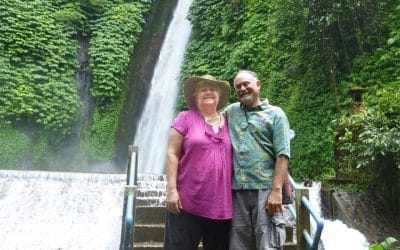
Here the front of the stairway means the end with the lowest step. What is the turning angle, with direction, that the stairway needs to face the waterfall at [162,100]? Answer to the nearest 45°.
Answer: approximately 180°

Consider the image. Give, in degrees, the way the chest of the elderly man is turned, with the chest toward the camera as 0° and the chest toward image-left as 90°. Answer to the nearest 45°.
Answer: approximately 45°

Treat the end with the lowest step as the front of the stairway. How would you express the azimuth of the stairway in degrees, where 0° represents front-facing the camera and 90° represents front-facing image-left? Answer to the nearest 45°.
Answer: approximately 0°
